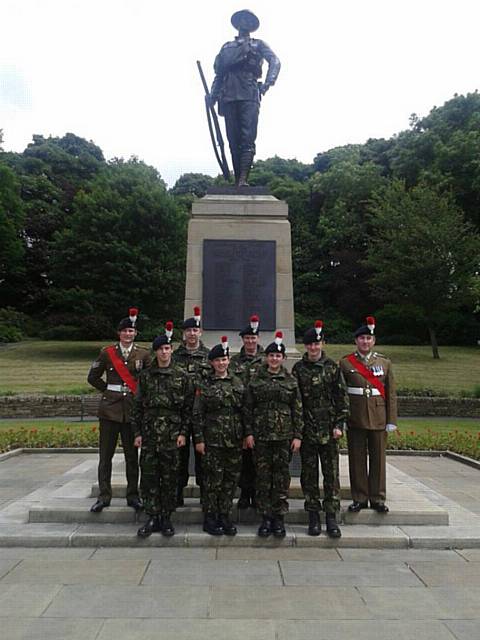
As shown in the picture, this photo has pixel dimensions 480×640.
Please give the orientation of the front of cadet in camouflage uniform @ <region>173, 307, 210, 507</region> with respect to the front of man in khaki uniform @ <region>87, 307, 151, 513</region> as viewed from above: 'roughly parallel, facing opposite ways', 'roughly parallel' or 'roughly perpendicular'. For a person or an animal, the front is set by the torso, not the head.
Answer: roughly parallel

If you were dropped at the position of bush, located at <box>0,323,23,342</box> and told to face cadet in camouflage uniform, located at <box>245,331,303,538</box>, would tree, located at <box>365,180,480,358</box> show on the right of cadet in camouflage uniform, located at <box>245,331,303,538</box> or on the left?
left

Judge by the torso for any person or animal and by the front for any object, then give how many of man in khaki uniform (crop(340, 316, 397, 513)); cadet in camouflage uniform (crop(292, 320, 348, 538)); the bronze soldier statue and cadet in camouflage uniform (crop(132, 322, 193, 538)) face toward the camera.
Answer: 4

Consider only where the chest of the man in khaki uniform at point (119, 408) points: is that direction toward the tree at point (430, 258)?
no

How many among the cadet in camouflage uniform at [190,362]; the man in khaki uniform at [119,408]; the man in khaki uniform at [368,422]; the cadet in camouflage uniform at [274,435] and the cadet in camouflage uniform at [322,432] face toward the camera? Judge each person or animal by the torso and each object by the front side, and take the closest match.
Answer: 5

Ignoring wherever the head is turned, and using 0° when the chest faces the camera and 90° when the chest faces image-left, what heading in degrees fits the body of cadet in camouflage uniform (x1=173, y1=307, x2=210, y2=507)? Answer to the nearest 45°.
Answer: approximately 0°

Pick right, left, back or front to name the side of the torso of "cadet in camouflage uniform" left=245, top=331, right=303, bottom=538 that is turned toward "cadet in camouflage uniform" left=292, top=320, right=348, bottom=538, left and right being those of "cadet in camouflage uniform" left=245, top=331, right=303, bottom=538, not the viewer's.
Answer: left

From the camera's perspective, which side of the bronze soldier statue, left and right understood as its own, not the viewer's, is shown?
front

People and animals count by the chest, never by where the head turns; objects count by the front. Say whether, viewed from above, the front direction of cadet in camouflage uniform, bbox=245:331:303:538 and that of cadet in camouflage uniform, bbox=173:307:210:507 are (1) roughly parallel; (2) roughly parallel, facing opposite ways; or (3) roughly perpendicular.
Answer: roughly parallel

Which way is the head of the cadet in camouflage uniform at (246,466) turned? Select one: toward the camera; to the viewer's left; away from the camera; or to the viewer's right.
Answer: toward the camera

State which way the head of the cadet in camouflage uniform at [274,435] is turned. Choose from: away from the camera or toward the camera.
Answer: toward the camera

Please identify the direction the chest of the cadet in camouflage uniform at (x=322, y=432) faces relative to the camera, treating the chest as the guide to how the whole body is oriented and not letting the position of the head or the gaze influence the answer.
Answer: toward the camera

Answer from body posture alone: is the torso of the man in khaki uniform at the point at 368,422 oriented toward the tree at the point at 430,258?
no

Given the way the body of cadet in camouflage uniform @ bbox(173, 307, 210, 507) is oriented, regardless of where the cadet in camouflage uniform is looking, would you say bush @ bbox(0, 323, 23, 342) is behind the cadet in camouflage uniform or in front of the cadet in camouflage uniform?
behind

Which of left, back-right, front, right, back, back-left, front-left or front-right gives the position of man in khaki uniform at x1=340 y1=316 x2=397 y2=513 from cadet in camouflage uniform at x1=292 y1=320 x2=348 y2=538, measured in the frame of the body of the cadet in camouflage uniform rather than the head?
back-left
